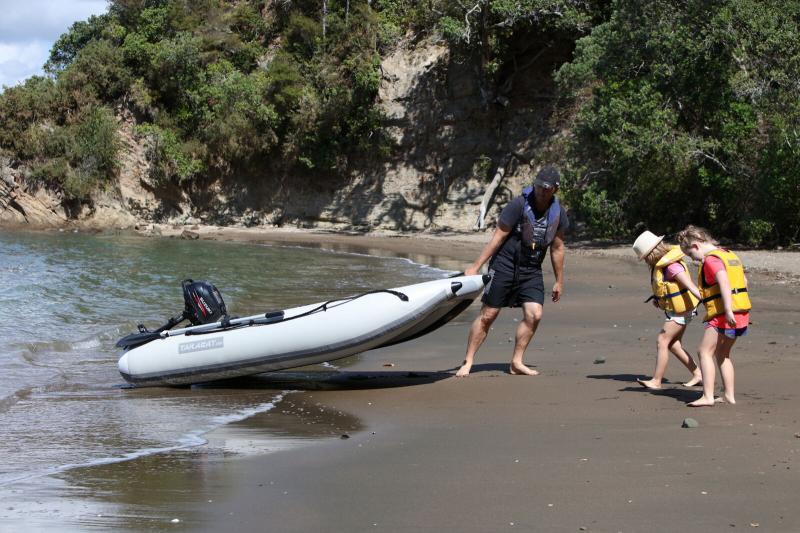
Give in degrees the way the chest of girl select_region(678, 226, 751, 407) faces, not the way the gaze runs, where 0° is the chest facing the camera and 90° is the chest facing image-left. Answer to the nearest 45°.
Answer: approximately 90°

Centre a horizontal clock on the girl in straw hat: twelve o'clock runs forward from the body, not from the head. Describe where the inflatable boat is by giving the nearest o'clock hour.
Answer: The inflatable boat is roughly at 12 o'clock from the girl in straw hat.

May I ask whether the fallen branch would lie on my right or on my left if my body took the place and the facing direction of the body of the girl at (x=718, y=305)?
on my right

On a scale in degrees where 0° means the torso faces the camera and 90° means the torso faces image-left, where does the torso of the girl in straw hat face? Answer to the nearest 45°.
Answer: approximately 90°

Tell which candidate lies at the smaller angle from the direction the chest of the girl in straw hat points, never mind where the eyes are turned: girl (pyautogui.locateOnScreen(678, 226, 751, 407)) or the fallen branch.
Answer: the fallen branch

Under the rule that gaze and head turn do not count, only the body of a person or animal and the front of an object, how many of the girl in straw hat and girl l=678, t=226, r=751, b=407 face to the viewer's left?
2

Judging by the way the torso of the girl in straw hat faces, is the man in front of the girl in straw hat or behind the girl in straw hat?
in front

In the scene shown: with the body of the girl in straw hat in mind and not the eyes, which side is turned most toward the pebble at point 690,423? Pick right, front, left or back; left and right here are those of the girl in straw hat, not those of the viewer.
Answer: left

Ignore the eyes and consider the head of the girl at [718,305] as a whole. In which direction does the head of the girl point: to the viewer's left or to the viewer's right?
to the viewer's left

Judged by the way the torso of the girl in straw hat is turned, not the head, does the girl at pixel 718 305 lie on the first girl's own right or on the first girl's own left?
on the first girl's own left
